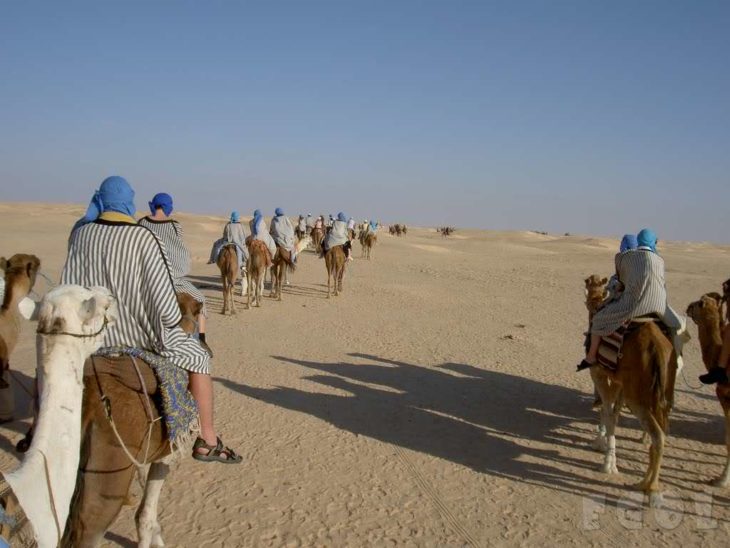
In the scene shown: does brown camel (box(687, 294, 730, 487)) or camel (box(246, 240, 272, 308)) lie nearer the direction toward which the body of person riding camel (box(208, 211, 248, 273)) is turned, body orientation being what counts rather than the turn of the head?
the camel

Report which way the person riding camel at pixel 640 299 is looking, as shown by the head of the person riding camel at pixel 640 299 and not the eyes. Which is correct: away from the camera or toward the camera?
away from the camera

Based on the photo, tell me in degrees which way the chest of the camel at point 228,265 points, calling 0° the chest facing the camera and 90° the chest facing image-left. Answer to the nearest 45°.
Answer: approximately 180°

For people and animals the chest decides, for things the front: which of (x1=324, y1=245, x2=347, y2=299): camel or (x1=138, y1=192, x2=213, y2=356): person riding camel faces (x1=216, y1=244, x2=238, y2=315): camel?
the person riding camel

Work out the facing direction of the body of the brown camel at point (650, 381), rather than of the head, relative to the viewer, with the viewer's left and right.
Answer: facing away from the viewer and to the left of the viewer

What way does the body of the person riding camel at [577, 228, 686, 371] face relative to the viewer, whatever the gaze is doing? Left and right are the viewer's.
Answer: facing away from the viewer

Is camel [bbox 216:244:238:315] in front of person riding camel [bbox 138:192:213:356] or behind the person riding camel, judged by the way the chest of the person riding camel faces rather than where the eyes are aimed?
in front

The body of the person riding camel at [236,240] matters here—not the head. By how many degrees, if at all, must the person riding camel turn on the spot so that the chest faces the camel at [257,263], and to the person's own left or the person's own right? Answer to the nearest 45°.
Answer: approximately 45° to the person's own right

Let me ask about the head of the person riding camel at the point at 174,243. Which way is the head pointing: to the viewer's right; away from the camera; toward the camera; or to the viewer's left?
away from the camera

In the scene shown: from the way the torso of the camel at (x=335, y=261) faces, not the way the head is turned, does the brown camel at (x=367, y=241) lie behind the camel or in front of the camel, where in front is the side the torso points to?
in front

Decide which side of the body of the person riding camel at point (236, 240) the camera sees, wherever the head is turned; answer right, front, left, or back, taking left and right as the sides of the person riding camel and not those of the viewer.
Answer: back

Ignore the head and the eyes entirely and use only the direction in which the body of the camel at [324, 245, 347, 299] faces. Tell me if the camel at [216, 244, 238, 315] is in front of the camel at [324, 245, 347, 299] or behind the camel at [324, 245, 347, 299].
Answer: behind

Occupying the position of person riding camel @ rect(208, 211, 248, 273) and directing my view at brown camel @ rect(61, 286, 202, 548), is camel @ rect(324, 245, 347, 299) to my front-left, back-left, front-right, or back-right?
back-left

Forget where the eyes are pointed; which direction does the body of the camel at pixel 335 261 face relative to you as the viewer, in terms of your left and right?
facing away from the viewer

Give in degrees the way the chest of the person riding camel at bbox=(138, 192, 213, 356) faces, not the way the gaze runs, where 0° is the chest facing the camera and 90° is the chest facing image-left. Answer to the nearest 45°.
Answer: approximately 180°
